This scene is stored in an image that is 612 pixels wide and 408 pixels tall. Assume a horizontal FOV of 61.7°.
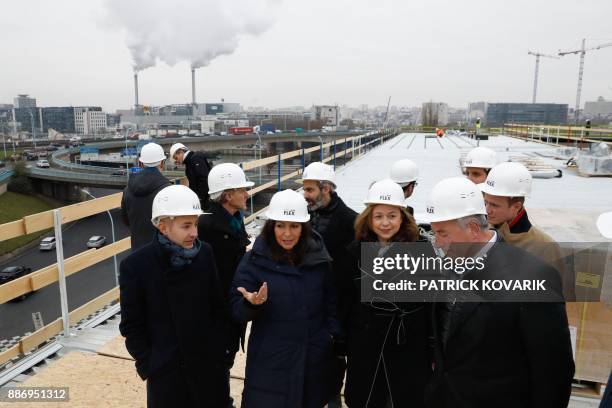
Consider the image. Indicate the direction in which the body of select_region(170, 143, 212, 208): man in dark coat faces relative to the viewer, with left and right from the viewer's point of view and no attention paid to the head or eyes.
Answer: facing to the left of the viewer

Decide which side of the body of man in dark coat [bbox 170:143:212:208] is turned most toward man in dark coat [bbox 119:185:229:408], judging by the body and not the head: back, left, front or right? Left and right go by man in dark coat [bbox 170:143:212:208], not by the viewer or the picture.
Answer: left

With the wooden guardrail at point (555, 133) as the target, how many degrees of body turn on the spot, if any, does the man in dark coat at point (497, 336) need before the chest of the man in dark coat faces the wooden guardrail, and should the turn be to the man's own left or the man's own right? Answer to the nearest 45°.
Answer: approximately 135° to the man's own right

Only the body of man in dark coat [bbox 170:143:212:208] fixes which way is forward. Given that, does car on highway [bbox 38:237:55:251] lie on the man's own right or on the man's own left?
on the man's own right

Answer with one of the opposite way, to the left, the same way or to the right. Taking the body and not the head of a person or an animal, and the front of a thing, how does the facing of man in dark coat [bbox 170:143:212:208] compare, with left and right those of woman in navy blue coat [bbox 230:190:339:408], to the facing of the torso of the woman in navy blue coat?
to the right

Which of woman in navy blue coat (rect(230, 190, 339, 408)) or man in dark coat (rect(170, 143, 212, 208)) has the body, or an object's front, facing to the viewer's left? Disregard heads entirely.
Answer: the man in dark coat

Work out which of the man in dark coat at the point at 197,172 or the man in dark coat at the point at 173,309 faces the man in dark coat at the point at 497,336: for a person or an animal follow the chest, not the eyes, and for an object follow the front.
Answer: the man in dark coat at the point at 173,309
